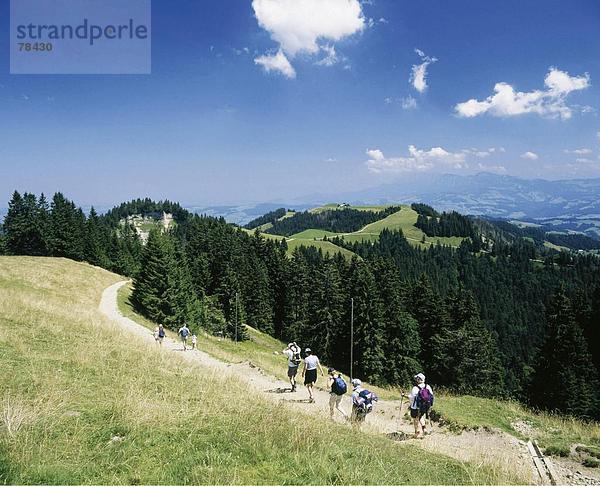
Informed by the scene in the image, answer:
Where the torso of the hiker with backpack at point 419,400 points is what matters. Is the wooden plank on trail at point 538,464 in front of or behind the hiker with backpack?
behind

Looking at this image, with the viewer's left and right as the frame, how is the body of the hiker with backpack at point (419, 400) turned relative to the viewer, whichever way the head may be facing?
facing away from the viewer and to the left of the viewer

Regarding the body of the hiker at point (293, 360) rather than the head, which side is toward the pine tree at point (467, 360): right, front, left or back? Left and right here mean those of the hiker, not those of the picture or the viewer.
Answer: right

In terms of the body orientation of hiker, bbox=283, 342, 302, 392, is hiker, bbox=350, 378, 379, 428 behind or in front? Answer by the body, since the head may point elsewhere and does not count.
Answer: behind

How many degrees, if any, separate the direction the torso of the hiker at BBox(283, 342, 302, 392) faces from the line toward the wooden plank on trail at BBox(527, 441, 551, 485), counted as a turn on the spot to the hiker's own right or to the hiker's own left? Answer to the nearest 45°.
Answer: approximately 180°

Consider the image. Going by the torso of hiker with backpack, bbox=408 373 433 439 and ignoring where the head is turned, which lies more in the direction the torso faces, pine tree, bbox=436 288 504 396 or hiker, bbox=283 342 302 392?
the hiker

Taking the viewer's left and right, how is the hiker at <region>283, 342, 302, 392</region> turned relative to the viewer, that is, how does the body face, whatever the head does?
facing away from the viewer and to the left of the viewer

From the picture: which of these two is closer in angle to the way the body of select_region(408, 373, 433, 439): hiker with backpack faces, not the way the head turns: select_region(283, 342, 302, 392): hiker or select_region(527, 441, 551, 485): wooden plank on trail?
the hiker
